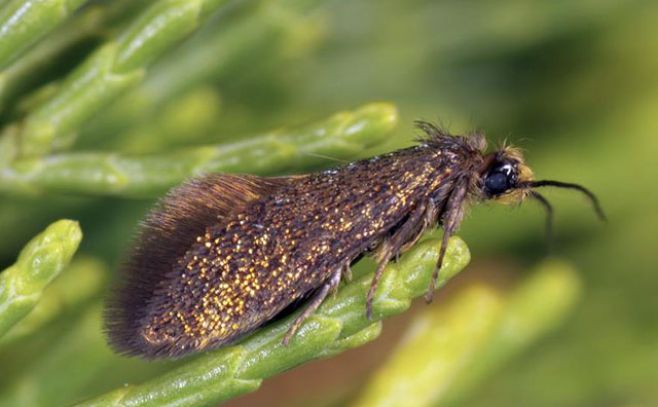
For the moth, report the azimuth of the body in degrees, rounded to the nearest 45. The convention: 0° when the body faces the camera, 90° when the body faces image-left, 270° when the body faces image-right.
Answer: approximately 270°
